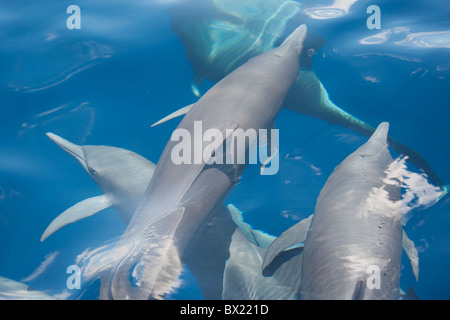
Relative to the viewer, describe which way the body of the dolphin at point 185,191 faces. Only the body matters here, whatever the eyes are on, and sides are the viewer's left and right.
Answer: facing away from the viewer and to the right of the viewer

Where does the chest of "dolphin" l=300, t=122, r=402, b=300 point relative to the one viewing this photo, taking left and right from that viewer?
facing away from the viewer

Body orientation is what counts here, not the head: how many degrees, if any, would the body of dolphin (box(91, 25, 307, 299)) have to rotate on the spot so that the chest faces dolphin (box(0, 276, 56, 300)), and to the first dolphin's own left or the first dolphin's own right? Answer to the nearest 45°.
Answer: approximately 135° to the first dolphin's own left

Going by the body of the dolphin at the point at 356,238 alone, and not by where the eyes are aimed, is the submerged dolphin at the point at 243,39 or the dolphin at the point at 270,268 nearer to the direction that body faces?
the submerged dolphin

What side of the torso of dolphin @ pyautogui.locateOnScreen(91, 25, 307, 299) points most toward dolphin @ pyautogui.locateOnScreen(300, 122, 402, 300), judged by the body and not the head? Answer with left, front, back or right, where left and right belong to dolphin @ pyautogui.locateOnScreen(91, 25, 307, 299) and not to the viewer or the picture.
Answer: right
